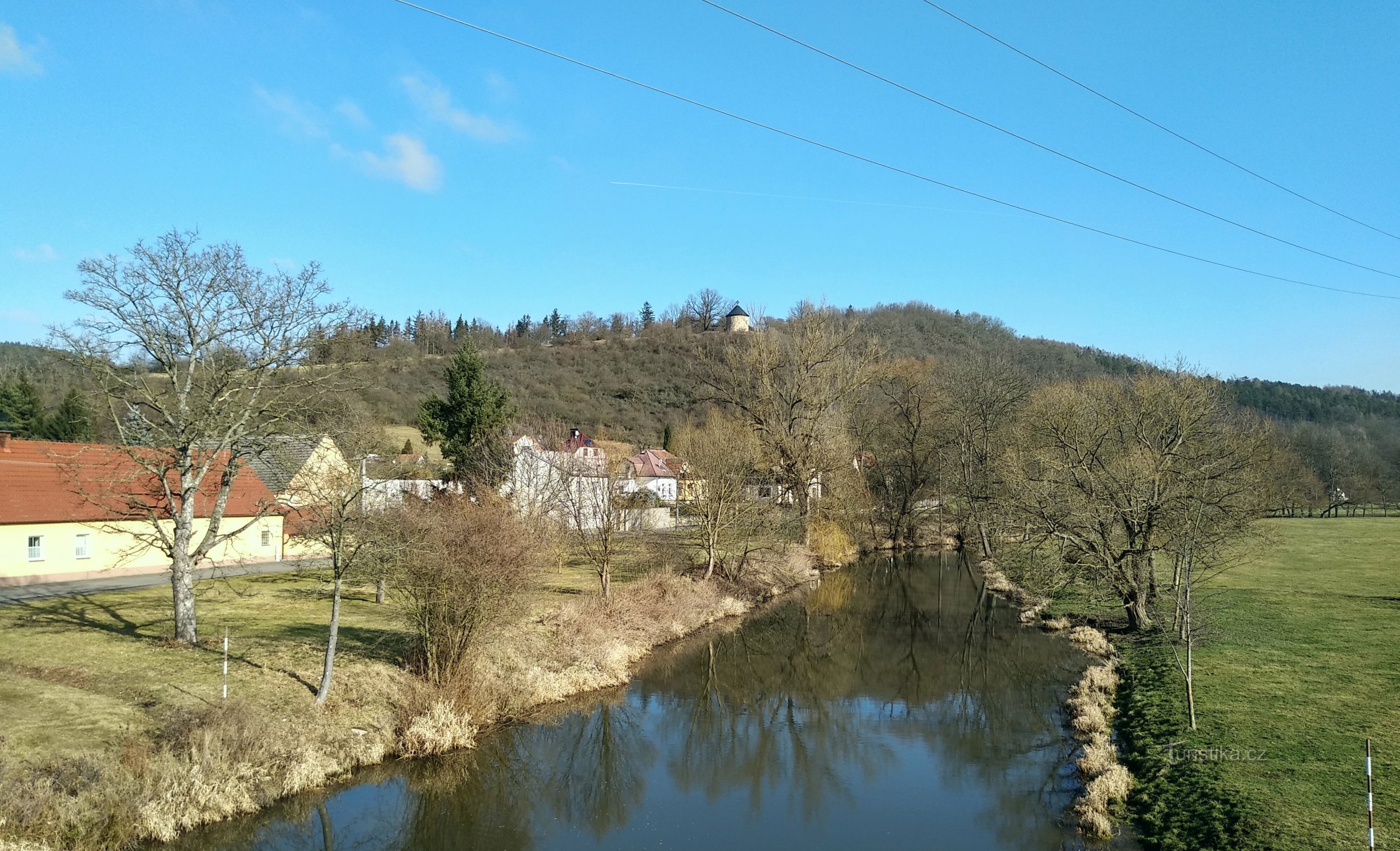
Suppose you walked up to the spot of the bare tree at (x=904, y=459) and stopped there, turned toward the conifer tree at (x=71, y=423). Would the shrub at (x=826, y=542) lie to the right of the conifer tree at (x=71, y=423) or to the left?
left

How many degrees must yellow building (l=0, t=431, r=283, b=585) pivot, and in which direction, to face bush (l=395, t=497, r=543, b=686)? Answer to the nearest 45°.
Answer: approximately 45° to its right

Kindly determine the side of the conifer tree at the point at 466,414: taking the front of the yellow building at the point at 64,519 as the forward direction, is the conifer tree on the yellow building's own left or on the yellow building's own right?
on the yellow building's own left

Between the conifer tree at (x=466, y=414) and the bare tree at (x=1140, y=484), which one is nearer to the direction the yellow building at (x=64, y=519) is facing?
the bare tree

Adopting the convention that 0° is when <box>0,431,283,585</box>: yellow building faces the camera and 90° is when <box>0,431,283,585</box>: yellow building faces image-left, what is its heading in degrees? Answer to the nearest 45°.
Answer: approximately 315°

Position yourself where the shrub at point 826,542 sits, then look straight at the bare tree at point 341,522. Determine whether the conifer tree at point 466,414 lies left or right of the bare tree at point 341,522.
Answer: right

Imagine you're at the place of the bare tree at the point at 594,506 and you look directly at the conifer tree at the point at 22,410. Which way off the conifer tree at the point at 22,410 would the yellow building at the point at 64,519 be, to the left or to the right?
left

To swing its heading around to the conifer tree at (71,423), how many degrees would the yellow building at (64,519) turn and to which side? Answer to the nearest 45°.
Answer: approximately 135° to its left

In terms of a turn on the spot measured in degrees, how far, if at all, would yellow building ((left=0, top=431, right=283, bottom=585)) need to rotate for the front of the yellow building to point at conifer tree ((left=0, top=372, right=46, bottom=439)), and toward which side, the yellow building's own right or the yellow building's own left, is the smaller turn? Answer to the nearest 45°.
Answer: approximately 135° to the yellow building's own left
